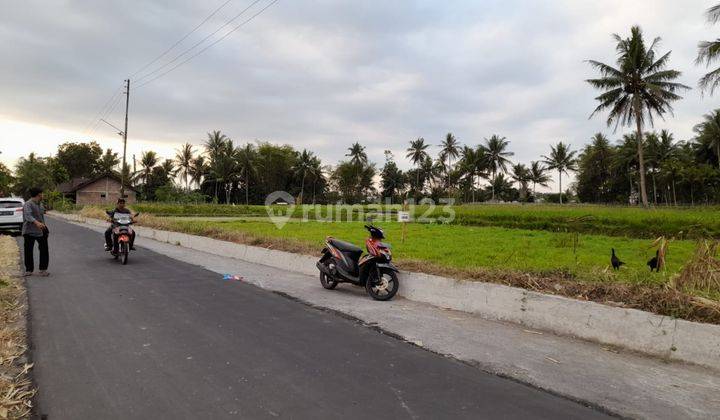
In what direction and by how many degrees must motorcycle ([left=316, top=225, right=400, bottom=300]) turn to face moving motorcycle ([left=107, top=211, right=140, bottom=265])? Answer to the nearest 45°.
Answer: approximately 180°

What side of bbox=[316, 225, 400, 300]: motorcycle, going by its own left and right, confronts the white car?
back

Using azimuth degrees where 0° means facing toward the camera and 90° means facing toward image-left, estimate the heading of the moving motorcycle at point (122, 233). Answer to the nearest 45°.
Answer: approximately 0°

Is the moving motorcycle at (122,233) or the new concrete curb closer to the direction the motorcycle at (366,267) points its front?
the new concrete curb

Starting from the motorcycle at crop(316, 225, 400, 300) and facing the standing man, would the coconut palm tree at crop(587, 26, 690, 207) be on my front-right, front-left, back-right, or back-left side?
back-right
